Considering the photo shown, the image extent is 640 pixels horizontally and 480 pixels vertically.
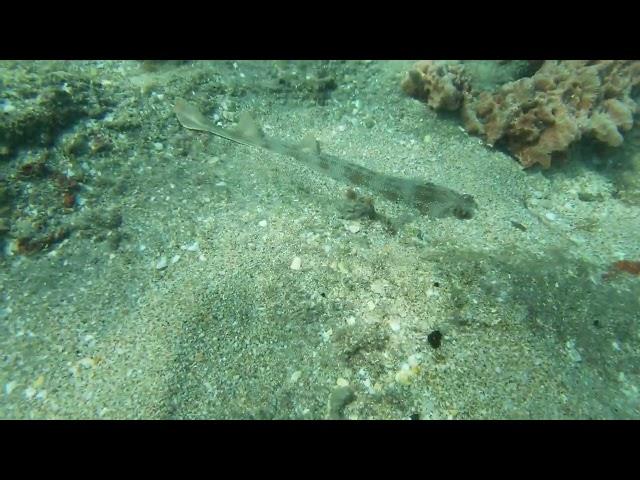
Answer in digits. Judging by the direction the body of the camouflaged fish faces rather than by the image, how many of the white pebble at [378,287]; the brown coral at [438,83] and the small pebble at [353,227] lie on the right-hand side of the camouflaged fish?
2

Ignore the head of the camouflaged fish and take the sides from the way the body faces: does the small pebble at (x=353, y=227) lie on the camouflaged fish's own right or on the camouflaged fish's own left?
on the camouflaged fish's own right

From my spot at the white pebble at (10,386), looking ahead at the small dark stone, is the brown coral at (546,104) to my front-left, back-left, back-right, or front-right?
front-left

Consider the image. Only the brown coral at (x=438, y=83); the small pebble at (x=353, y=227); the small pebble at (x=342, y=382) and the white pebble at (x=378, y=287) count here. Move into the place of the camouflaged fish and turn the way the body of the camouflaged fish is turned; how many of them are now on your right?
3

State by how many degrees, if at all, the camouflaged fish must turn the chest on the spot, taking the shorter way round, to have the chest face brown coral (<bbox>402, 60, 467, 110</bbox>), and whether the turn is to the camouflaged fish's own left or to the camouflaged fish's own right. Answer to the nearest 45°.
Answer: approximately 45° to the camouflaged fish's own left

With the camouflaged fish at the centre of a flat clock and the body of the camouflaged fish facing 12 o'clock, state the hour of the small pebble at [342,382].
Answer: The small pebble is roughly at 3 o'clock from the camouflaged fish.

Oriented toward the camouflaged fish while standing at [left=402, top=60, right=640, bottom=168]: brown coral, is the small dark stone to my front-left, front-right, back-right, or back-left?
front-left

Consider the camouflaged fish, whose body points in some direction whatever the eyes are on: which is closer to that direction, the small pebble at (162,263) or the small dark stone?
the small dark stone

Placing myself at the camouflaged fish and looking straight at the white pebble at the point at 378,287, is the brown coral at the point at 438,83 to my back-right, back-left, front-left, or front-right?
back-left

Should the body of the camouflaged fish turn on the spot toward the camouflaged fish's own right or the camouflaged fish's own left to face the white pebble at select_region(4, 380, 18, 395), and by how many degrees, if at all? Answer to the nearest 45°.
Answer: approximately 135° to the camouflaged fish's own right

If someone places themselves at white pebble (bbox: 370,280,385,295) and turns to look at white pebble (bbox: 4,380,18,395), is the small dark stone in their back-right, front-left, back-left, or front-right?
back-left

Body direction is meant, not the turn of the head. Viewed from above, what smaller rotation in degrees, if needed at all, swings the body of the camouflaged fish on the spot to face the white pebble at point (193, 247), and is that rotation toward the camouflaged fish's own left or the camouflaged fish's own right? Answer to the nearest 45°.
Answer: approximately 135° to the camouflaged fish's own right

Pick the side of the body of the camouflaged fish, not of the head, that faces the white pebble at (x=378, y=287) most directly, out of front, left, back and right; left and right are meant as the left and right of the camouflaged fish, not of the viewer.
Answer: right

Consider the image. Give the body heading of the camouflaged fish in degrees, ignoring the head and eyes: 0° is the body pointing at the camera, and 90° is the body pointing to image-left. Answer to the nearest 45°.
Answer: approximately 270°

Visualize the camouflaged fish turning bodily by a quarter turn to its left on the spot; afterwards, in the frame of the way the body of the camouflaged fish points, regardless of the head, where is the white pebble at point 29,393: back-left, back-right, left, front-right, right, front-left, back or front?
back-left

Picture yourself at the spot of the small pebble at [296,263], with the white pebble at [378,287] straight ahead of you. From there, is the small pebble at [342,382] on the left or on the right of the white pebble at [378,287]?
right

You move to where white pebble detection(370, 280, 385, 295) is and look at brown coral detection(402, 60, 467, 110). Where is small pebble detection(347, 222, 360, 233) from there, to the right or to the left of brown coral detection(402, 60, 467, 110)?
left

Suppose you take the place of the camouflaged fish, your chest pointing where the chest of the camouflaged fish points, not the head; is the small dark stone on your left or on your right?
on your right

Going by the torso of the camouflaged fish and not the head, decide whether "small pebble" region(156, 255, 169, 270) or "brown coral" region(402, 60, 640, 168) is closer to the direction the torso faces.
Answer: the brown coral
